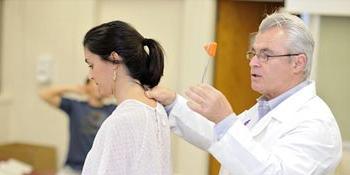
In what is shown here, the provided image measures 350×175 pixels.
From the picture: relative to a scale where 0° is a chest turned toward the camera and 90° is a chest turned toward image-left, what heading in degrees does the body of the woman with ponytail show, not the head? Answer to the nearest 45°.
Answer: approximately 135°

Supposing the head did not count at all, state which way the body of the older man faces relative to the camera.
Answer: to the viewer's left

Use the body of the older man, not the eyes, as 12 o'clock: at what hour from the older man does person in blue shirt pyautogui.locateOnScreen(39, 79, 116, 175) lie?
The person in blue shirt is roughly at 2 o'clock from the older man.

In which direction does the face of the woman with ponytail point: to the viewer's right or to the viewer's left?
to the viewer's left
